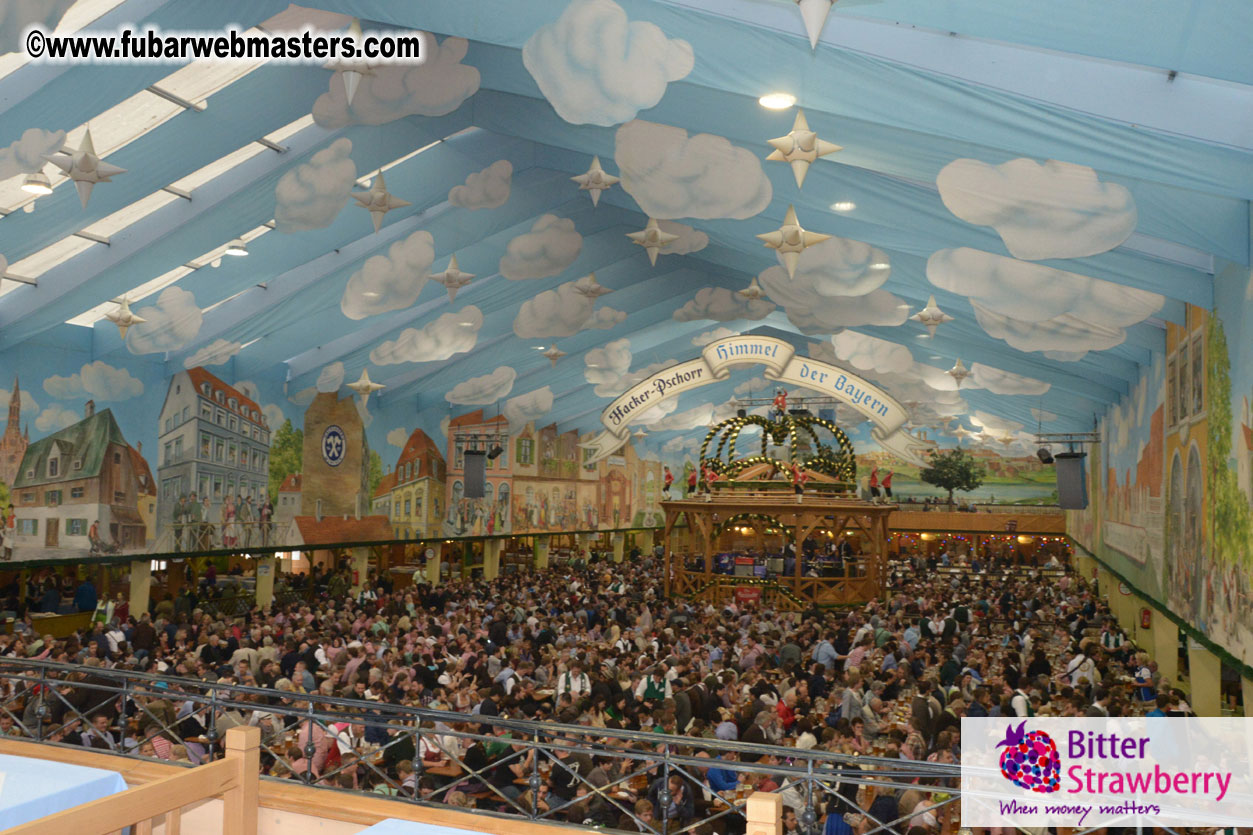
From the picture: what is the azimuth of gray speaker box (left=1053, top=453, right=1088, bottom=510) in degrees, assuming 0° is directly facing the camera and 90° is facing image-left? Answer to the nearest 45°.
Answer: approximately 0°

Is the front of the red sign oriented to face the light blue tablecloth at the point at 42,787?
yes

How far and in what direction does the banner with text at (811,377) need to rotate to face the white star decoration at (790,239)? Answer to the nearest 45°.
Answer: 0° — it already faces it

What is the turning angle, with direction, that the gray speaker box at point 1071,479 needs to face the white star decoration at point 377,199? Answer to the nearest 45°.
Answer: approximately 45° to its right

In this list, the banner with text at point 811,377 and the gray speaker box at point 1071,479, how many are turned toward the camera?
2

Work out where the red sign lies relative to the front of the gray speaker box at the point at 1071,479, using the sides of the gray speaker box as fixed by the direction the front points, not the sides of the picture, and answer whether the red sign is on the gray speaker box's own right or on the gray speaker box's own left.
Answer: on the gray speaker box's own right

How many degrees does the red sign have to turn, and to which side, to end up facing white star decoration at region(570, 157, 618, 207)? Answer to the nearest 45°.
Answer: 0° — it already faces it

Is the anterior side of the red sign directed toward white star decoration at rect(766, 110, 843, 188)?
yes

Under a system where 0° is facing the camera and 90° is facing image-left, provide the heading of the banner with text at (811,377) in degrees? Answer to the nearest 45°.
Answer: approximately 0°

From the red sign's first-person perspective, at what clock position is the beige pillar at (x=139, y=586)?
The beige pillar is roughly at 2 o'clock from the red sign.
